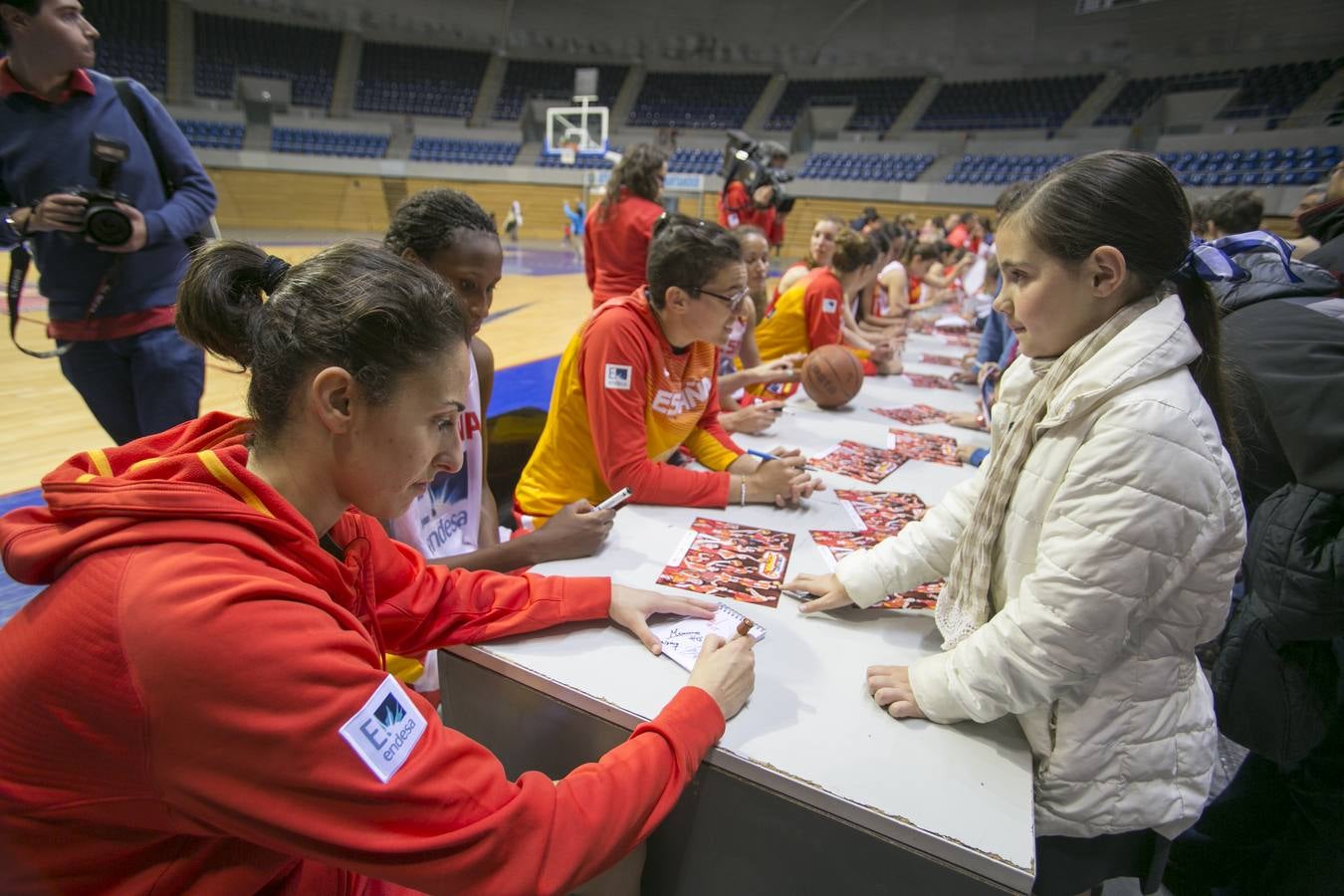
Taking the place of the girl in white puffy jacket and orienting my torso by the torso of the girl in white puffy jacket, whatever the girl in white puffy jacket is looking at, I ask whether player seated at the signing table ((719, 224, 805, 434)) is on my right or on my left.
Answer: on my right

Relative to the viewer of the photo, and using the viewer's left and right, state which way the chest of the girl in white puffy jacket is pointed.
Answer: facing to the left of the viewer

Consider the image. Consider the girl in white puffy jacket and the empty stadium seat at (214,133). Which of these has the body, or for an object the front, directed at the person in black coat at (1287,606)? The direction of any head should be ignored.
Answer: the empty stadium seat

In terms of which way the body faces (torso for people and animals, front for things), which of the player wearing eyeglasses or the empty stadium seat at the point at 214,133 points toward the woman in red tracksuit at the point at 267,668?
the empty stadium seat

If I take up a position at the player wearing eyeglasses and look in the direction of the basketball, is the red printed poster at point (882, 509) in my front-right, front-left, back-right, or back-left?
front-right

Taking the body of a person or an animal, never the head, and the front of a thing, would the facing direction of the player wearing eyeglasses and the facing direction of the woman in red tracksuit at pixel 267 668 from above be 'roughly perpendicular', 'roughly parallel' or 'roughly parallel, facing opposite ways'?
roughly parallel

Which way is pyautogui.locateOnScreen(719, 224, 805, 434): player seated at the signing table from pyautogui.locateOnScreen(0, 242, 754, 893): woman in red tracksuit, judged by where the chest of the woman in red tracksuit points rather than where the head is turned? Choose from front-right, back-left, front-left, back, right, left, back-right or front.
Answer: front-left

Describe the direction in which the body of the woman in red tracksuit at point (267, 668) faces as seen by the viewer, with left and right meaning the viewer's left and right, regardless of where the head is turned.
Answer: facing to the right of the viewer

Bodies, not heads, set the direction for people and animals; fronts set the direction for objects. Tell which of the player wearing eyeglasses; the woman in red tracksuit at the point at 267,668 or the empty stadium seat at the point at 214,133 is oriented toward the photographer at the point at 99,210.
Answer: the empty stadium seat

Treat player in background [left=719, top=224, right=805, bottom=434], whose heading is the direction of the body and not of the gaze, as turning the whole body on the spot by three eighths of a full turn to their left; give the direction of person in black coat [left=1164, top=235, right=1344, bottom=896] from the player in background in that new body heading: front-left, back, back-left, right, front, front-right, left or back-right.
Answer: back-right

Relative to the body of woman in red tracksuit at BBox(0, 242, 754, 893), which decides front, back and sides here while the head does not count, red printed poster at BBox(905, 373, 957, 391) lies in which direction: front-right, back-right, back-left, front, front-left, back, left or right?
front-left

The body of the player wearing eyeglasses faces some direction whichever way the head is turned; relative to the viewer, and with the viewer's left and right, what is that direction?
facing to the right of the viewer

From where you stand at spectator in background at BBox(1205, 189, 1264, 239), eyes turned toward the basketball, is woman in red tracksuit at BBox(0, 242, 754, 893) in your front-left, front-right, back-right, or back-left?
front-left

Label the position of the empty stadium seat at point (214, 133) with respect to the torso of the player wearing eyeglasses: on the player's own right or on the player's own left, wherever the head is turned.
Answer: on the player's own left

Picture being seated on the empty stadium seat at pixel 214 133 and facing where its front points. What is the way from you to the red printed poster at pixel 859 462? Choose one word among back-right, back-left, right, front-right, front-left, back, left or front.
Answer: front

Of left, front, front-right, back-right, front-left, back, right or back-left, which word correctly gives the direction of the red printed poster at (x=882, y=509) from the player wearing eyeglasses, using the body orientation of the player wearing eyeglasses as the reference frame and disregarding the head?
front

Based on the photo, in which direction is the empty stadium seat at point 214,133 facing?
toward the camera

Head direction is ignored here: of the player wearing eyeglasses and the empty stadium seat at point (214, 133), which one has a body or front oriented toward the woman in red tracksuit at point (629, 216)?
the empty stadium seat

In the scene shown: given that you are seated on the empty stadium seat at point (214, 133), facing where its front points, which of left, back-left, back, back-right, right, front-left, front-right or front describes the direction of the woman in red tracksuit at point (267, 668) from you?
front
